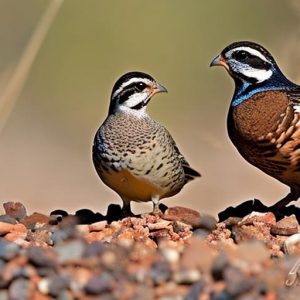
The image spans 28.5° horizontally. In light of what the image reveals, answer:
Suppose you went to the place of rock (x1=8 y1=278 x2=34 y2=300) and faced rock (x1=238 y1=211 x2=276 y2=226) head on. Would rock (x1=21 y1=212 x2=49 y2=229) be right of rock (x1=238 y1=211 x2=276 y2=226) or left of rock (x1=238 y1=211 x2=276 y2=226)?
left

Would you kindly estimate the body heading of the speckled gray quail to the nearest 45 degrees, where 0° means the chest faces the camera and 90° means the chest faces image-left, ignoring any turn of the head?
approximately 45°

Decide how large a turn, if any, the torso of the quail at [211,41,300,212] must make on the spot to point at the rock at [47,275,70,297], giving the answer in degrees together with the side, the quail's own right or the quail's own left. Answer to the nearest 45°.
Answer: approximately 90° to the quail's own left

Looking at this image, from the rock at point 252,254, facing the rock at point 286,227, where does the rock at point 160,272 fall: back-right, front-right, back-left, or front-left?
back-left

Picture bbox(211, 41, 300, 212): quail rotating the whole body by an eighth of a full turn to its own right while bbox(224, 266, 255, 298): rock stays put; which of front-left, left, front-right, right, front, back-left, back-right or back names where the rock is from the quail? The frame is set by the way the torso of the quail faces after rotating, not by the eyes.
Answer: back-left

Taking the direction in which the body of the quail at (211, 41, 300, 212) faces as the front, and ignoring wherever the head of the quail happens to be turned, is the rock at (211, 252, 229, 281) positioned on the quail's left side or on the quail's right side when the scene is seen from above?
on the quail's left side

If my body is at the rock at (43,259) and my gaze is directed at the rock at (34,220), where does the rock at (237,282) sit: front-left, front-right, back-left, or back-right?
back-right

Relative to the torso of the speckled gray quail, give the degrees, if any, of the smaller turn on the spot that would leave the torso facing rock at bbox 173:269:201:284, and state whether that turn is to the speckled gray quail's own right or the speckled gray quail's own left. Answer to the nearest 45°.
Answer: approximately 45° to the speckled gray quail's own left

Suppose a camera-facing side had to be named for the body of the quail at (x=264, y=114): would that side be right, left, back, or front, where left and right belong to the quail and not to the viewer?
left

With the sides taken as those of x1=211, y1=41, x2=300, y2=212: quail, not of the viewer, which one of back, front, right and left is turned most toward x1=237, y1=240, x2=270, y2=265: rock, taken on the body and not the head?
left
